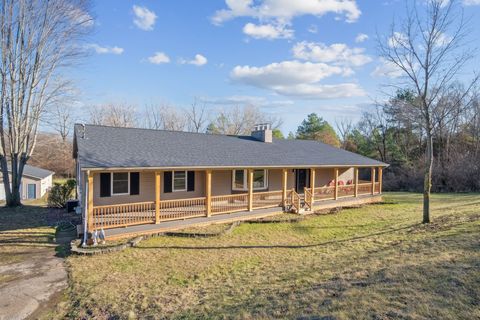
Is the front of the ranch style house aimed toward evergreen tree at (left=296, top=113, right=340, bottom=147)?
no

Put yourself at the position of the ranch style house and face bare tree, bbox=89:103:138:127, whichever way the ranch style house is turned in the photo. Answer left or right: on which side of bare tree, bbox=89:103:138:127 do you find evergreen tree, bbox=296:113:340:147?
right

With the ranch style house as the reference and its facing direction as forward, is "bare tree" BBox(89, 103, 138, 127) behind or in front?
behind
